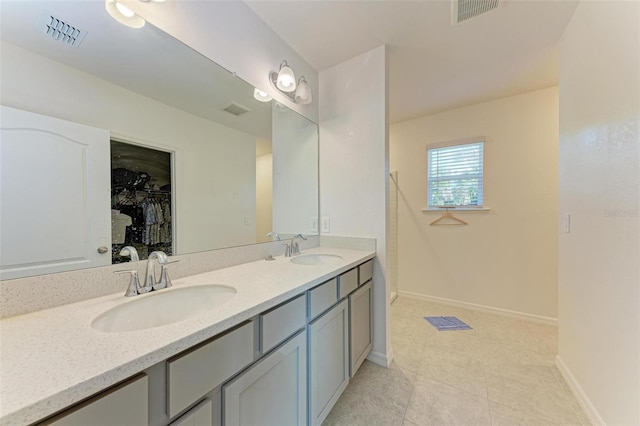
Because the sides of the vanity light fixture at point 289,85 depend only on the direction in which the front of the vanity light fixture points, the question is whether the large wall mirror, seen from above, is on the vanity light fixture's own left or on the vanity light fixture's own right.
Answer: on the vanity light fixture's own right

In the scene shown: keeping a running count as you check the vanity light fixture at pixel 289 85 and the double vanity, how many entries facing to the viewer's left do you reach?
0

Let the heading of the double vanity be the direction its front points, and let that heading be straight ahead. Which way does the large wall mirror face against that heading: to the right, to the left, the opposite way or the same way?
the same way

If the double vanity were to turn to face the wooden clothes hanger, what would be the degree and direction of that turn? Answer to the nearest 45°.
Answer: approximately 45° to its left

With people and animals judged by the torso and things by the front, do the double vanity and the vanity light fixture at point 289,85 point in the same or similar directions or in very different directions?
same or similar directions

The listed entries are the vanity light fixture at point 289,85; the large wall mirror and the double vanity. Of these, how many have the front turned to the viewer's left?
0

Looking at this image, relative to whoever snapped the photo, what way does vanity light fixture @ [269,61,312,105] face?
facing the viewer and to the right of the viewer

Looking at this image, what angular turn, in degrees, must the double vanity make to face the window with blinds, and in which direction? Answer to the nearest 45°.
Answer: approximately 45° to its left

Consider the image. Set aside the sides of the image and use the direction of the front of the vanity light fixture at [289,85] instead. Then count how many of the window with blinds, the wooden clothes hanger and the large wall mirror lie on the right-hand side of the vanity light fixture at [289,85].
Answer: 1
